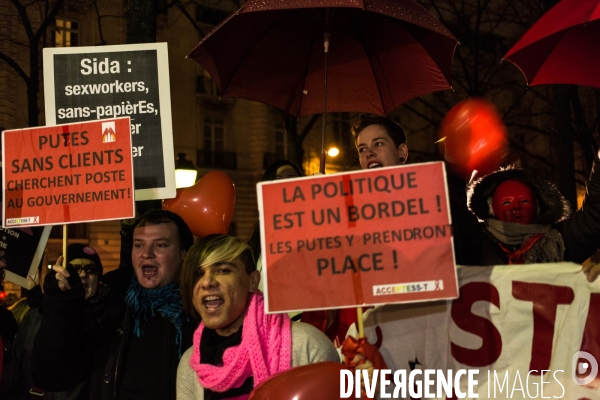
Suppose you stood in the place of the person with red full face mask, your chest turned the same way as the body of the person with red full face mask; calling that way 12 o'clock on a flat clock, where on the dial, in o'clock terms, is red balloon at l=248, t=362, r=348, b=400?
The red balloon is roughly at 1 o'clock from the person with red full face mask.

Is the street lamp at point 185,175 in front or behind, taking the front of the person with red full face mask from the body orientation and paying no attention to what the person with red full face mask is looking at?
behind

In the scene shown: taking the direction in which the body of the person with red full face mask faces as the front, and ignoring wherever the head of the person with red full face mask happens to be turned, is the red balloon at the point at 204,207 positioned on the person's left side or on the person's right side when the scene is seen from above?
on the person's right side

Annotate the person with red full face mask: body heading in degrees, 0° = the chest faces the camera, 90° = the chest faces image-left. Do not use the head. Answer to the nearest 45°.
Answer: approximately 0°

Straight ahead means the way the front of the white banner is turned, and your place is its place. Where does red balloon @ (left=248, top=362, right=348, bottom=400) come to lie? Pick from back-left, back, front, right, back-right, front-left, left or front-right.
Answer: front-right

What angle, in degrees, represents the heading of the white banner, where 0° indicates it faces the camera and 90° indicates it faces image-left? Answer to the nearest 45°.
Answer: approximately 0°
